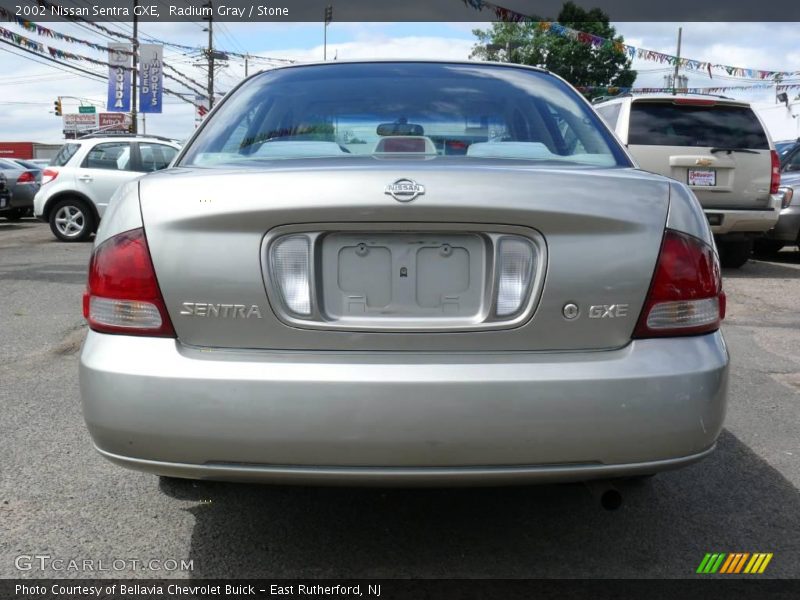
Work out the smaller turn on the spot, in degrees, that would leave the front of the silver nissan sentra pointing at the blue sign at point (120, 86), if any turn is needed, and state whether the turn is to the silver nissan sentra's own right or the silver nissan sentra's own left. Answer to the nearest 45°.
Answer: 0° — it already faces it

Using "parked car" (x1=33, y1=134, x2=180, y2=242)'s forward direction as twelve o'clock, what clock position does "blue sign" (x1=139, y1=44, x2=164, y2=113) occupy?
The blue sign is roughly at 9 o'clock from the parked car.

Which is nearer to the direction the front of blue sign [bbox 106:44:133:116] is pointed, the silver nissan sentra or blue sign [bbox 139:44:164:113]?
the silver nissan sentra

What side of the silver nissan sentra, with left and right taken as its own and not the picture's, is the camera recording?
back

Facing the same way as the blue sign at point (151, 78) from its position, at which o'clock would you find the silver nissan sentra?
The silver nissan sentra is roughly at 12 o'clock from the blue sign.

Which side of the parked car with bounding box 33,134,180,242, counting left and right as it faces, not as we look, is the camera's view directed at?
right

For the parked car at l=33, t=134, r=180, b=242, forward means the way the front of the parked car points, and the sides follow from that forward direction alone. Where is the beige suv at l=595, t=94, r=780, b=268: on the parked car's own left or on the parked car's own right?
on the parked car's own right

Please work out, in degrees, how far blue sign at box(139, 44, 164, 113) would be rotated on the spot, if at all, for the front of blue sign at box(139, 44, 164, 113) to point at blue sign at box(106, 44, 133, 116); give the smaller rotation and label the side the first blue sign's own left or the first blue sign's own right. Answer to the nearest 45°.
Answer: approximately 135° to the first blue sign's own right
